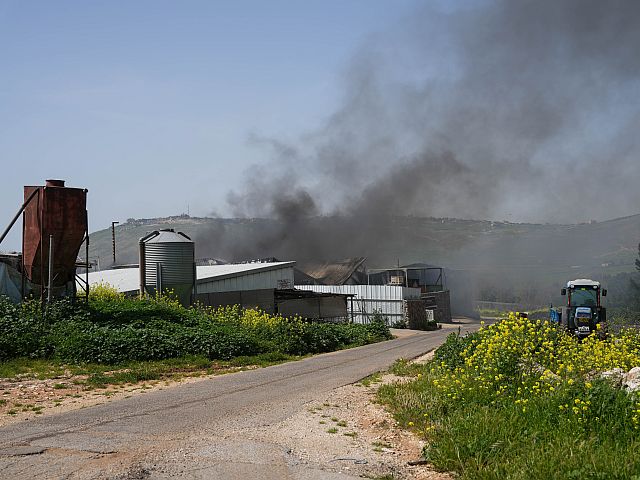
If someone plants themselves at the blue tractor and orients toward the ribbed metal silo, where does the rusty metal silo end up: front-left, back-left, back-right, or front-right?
front-left

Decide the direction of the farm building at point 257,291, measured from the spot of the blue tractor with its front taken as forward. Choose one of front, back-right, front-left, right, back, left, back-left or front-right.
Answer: right

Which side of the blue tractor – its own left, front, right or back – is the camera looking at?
front

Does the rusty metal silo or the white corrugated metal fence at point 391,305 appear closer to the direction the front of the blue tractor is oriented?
the rusty metal silo

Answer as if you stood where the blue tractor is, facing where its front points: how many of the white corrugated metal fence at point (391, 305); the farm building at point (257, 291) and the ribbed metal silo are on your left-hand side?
0

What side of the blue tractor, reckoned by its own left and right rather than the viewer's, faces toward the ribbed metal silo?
right

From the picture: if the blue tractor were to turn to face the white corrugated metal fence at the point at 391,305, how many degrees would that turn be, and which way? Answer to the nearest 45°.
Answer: approximately 135° to its right

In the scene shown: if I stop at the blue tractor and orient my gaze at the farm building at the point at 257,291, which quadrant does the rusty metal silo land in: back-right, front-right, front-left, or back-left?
front-left

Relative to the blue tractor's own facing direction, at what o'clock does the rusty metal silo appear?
The rusty metal silo is roughly at 2 o'clock from the blue tractor.
